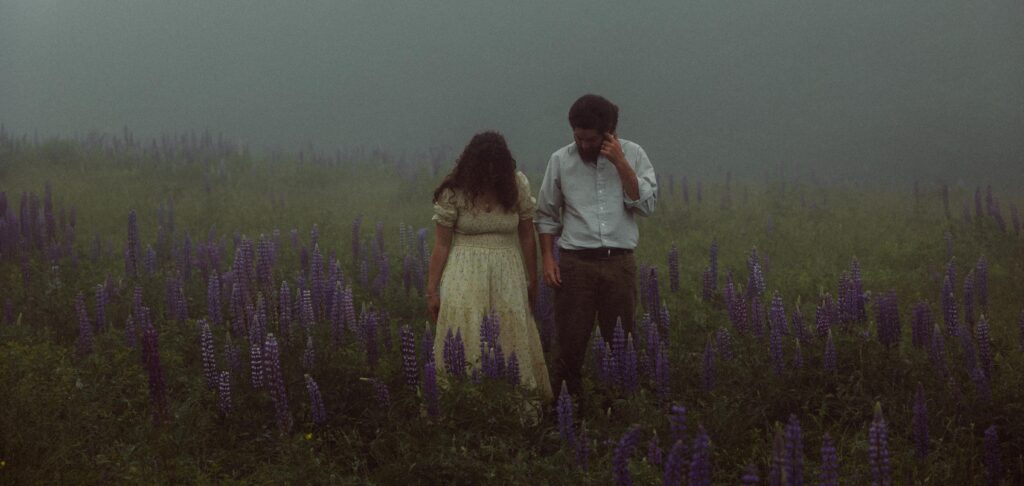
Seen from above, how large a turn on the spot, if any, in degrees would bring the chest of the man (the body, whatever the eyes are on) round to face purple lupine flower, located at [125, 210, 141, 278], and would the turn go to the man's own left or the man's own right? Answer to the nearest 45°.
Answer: approximately 135° to the man's own right

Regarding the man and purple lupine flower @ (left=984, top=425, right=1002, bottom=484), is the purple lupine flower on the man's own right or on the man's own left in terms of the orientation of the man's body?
on the man's own left

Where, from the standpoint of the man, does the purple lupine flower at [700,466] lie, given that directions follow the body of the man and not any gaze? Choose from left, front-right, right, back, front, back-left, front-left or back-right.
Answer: front

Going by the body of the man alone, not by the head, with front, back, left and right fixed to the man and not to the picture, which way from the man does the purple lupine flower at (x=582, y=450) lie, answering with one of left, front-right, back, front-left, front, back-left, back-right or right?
front

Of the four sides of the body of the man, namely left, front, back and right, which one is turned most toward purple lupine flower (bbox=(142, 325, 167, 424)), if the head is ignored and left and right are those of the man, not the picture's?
right

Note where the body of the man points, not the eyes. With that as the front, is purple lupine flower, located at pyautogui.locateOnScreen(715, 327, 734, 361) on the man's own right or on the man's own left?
on the man's own left

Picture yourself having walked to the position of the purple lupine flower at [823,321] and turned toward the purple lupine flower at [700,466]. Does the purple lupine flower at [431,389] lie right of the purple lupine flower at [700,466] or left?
right

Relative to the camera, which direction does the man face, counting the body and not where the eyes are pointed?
toward the camera
